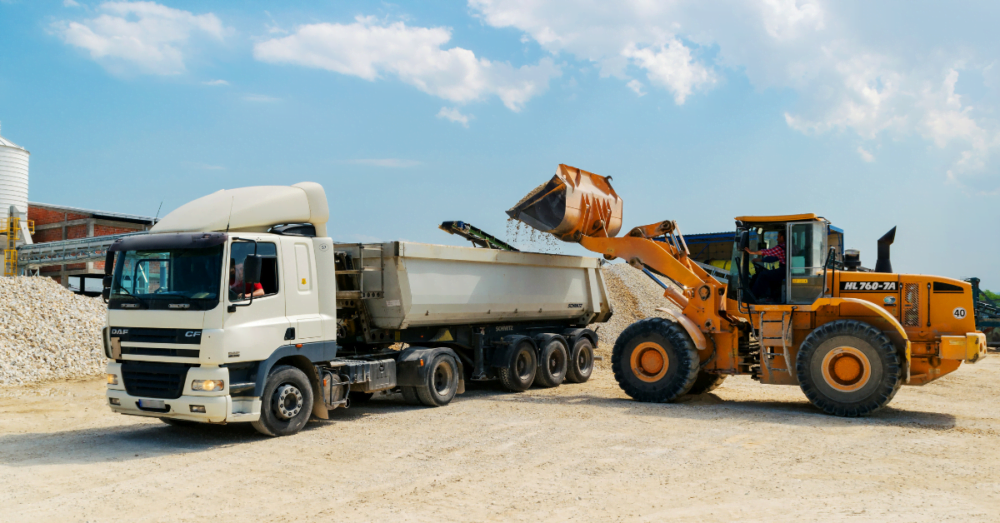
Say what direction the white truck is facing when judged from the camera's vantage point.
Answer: facing the viewer and to the left of the viewer

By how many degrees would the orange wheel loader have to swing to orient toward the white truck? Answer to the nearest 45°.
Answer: approximately 45° to its left

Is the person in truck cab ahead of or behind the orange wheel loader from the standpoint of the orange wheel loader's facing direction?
ahead

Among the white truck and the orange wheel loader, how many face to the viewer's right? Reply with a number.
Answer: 0

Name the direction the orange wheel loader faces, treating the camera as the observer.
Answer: facing to the left of the viewer

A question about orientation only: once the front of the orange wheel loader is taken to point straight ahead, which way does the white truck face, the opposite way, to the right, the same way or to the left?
to the left

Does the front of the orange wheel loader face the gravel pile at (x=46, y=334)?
yes

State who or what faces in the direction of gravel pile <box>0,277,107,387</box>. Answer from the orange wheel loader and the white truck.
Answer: the orange wheel loader

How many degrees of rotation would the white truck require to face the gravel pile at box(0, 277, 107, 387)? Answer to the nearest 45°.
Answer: approximately 90° to its right

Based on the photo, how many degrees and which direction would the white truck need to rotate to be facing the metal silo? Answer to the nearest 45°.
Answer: approximately 90° to its right
